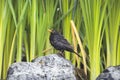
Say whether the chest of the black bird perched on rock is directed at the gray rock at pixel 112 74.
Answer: no
